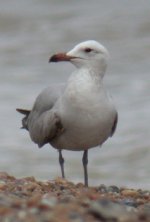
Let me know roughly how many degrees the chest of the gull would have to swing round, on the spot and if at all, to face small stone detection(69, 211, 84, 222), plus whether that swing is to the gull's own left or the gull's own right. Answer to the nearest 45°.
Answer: approximately 45° to the gull's own right

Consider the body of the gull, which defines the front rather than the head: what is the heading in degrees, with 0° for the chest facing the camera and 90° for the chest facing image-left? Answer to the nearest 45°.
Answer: approximately 315°

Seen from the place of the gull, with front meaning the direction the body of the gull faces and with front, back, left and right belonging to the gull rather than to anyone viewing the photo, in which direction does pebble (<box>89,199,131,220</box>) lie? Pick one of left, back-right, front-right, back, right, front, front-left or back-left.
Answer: front-right
